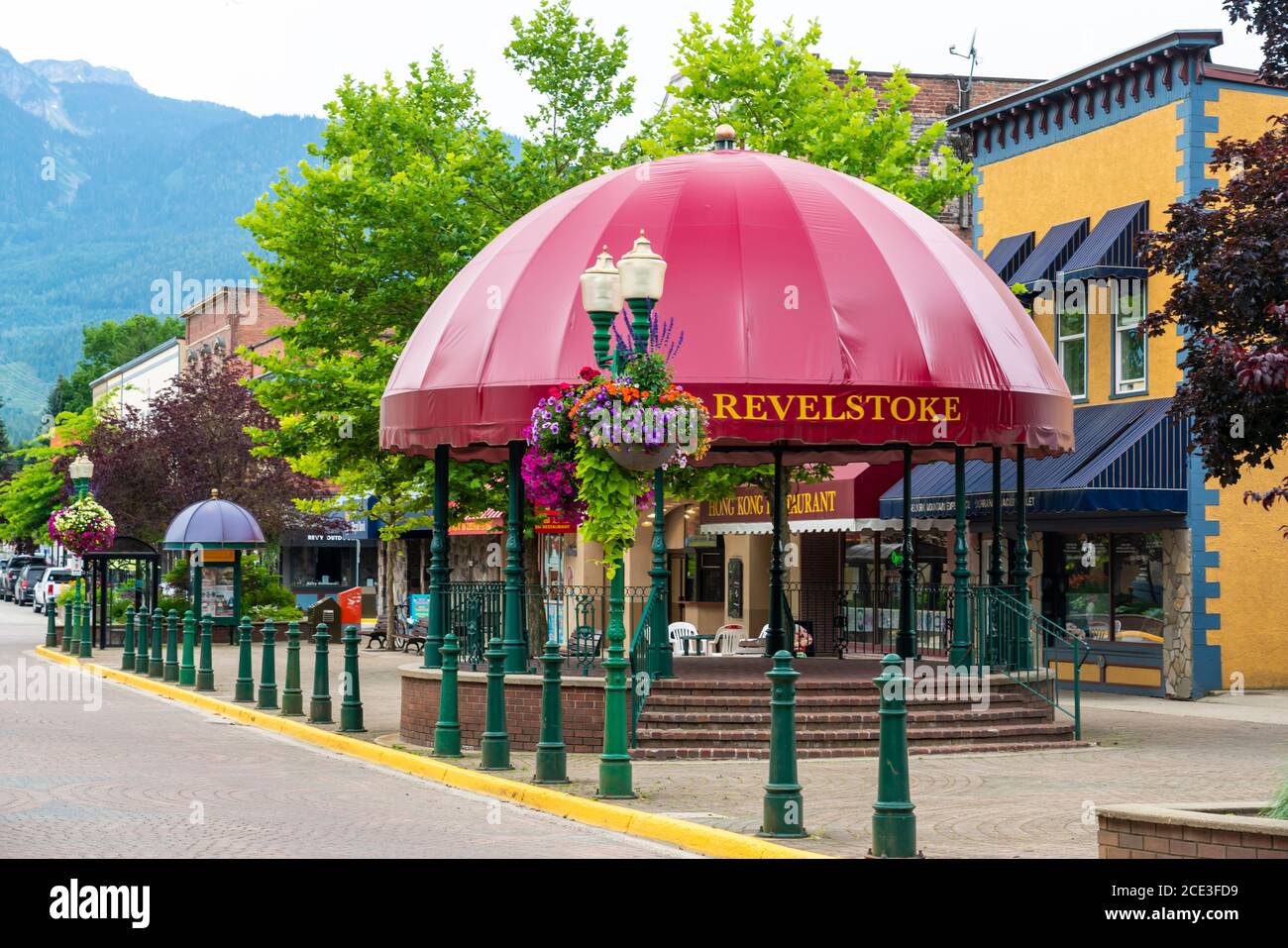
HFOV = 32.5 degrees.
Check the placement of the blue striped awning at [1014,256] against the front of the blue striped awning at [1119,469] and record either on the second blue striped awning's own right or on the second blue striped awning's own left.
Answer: on the second blue striped awning's own right

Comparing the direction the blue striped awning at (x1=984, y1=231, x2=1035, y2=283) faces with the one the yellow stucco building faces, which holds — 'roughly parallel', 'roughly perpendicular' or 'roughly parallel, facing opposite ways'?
roughly parallel

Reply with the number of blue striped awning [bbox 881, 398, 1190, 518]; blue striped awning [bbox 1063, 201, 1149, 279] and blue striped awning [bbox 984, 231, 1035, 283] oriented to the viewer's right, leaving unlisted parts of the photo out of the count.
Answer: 0

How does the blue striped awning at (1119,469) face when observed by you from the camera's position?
facing the viewer and to the left of the viewer

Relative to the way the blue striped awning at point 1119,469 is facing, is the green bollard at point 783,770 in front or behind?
in front

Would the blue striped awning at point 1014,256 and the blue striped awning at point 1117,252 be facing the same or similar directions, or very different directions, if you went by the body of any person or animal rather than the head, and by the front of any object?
same or similar directions

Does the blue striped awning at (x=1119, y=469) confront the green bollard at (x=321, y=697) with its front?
yes

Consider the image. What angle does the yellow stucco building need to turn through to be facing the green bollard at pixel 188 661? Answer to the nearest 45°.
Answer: approximately 45° to its right

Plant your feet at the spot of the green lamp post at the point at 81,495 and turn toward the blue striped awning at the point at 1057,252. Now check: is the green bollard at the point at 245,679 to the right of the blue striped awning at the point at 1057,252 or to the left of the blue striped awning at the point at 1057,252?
right

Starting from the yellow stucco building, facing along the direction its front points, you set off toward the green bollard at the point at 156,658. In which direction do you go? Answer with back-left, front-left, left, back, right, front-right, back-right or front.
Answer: front-right

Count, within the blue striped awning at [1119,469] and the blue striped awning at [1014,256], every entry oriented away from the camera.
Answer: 0

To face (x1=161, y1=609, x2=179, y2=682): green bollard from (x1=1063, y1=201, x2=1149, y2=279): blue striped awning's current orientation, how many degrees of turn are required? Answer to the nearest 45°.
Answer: approximately 45° to its right

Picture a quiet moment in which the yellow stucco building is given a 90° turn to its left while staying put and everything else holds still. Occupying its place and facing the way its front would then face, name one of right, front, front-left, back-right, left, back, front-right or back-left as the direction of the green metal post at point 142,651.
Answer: back-right
